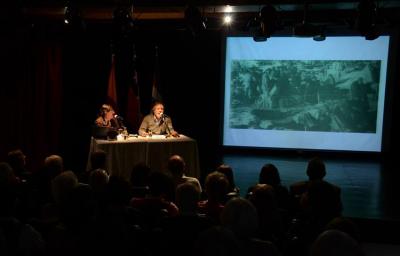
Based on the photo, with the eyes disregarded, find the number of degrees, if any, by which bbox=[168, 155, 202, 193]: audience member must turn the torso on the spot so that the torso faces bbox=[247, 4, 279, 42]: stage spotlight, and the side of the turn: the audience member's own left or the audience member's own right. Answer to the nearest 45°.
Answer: approximately 45° to the audience member's own right

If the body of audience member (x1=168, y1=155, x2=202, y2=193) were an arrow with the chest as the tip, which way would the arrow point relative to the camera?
away from the camera

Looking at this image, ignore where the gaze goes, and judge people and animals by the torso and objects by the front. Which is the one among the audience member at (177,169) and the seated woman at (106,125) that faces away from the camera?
the audience member

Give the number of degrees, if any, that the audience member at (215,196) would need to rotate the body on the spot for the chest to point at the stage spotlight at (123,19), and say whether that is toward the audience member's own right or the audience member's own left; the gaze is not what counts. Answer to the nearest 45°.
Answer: approximately 45° to the audience member's own left

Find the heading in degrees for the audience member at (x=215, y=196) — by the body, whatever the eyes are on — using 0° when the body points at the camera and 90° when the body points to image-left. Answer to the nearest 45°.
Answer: approximately 180°

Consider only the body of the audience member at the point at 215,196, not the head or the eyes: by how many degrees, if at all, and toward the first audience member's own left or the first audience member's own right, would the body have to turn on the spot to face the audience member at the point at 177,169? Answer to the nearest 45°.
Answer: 0° — they already face them

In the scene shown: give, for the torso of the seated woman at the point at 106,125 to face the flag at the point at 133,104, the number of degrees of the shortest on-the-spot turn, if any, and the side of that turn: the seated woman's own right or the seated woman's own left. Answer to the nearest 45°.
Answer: approximately 135° to the seated woman's own left

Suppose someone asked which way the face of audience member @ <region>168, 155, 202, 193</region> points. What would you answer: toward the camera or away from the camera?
away from the camera

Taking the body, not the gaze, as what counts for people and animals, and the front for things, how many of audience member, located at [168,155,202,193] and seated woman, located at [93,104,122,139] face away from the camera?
1

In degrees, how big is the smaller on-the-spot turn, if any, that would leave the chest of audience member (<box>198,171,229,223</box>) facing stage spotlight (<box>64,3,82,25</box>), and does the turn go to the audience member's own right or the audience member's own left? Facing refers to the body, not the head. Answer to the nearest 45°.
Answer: approximately 45° to the audience member's own left

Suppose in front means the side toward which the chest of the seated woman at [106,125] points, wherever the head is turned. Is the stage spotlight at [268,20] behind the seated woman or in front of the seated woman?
in front

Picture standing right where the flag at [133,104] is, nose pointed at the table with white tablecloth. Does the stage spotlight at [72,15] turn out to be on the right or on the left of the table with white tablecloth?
right

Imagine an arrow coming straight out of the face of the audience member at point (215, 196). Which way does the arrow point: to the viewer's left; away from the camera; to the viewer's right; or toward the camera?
away from the camera

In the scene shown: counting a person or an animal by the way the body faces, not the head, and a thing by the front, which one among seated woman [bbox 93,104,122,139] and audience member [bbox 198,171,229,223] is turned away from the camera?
the audience member

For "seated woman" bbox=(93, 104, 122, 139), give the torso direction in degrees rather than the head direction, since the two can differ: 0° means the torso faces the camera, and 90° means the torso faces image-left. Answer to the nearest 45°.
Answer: approximately 315°
